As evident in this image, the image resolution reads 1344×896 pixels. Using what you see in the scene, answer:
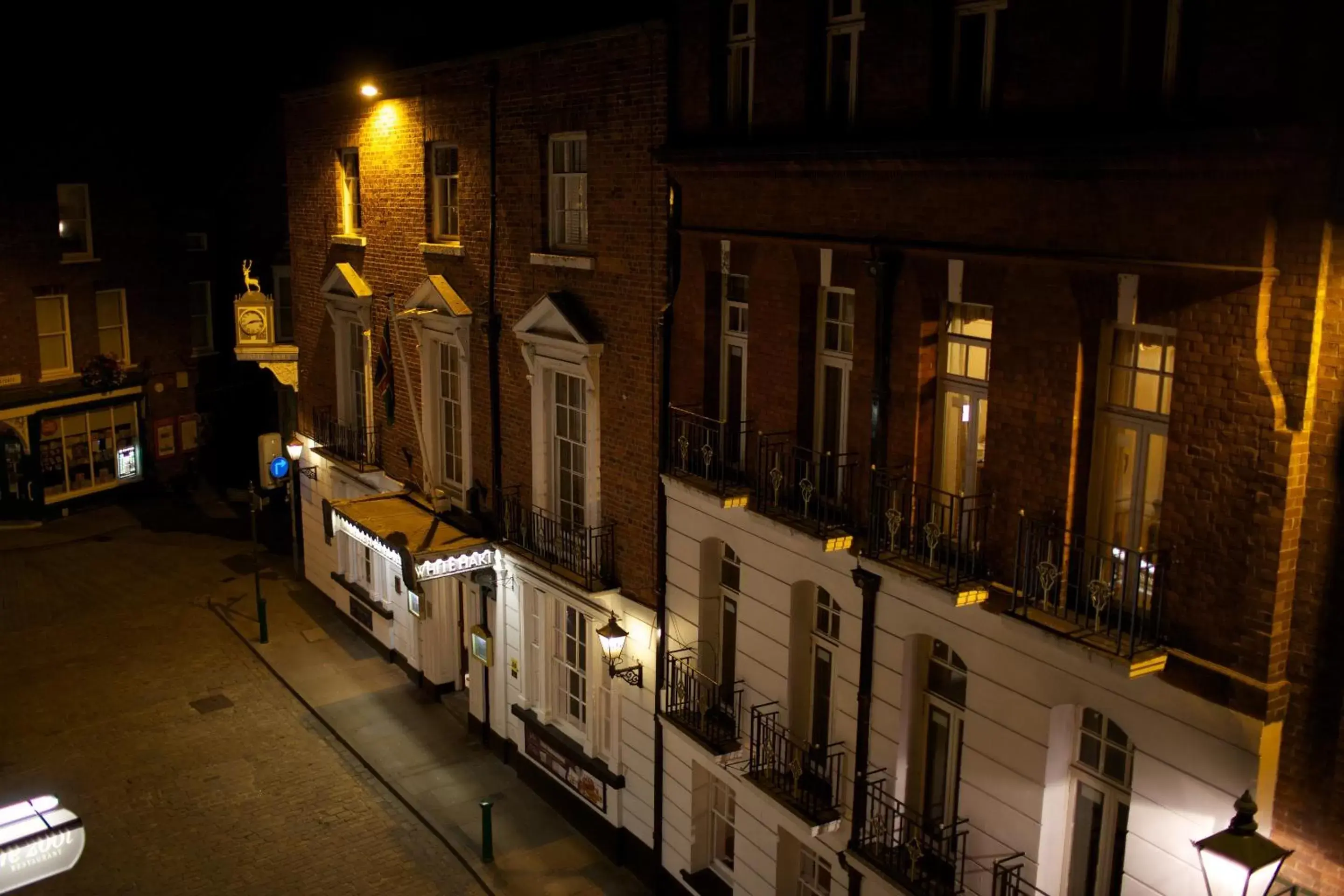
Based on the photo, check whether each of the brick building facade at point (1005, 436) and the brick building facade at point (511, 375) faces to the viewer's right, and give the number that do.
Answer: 0

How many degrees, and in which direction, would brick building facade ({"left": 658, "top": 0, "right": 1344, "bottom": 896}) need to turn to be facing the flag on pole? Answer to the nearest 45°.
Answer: approximately 90° to its right

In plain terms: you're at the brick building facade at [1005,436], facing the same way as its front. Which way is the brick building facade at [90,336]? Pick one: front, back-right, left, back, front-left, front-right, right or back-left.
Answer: right

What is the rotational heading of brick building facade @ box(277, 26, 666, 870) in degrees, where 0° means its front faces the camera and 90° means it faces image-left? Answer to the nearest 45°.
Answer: approximately 45°

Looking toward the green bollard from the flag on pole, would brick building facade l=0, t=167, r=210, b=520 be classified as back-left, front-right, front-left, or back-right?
back-right

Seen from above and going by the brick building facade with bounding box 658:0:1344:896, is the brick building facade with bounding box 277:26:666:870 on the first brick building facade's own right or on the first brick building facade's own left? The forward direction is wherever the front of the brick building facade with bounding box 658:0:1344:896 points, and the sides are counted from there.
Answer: on the first brick building facade's own right

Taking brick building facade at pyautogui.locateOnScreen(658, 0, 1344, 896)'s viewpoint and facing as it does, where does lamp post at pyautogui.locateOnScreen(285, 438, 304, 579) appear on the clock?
The lamp post is roughly at 3 o'clock from the brick building facade.

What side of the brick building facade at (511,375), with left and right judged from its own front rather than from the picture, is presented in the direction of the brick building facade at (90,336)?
right

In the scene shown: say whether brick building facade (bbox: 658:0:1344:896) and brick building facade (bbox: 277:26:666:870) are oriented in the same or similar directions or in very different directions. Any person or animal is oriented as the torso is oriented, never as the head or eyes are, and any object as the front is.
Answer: same or similar directions

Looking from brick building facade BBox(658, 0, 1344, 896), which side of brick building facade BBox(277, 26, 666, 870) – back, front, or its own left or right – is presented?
left

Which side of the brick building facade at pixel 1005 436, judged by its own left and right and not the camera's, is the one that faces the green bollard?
right

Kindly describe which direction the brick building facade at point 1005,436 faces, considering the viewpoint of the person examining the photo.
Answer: facing the viewer and to the left of the viewer

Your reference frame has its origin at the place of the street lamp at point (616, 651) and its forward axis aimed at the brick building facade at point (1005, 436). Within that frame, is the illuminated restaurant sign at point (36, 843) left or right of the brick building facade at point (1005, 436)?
right

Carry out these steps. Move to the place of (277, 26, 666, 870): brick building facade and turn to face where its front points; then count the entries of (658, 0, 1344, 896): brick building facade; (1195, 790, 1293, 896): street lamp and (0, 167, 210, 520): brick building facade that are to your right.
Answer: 1
